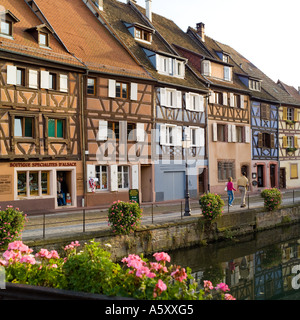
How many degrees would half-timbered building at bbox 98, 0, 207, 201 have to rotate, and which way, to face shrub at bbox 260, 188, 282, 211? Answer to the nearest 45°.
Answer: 0° — it already faces it

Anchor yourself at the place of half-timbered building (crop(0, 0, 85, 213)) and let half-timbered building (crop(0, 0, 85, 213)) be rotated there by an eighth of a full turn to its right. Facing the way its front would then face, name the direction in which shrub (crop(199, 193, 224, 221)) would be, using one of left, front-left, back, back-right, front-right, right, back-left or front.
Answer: front-left

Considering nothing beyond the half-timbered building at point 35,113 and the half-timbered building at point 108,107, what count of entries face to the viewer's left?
0

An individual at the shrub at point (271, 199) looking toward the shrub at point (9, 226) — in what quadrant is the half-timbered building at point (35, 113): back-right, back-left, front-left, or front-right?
front-right

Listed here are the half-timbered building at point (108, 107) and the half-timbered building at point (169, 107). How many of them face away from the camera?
0

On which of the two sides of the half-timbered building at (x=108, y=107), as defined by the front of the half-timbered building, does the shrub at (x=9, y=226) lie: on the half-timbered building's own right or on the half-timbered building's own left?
on the half-timbered building's own right

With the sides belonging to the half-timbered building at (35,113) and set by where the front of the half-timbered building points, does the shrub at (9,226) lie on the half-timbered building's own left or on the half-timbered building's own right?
on the half-timbered building's own right

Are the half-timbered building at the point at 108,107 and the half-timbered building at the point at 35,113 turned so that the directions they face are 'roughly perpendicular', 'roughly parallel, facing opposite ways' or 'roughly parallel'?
roughly parallel

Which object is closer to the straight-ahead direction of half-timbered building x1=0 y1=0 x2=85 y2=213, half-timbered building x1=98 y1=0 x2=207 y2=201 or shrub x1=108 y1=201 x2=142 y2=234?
the shrub
